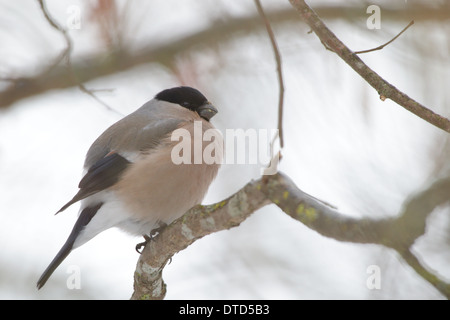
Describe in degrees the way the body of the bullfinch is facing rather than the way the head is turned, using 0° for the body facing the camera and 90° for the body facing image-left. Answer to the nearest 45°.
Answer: approximately 270°

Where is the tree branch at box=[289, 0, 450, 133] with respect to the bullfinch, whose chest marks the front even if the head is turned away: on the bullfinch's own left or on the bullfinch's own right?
on the bullfinch's own left
